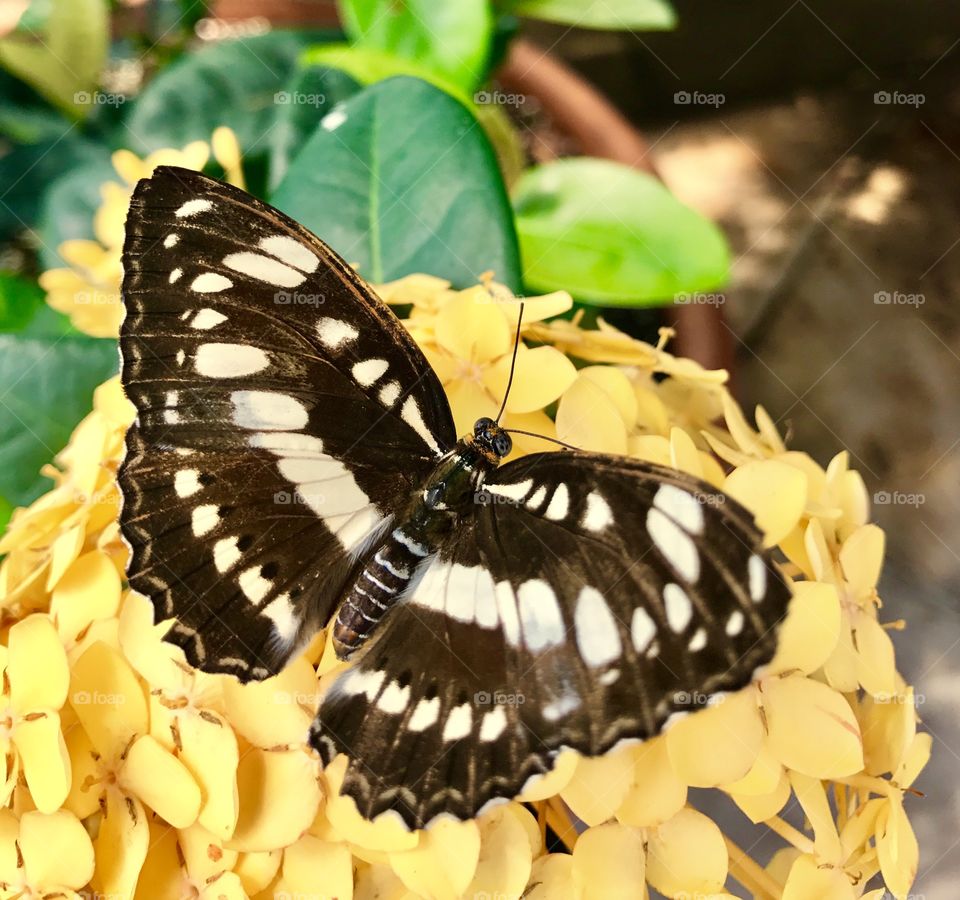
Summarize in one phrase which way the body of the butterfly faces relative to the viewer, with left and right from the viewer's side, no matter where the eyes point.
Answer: facing away from the viewer and to the right of the viewer

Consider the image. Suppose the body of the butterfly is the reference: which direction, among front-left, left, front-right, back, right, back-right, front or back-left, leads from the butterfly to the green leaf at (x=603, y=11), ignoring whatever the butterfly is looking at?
front-left
